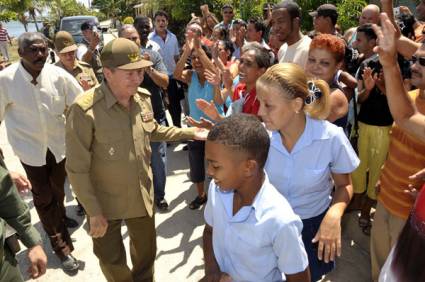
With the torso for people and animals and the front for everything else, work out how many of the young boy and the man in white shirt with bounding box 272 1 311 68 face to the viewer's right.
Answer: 0

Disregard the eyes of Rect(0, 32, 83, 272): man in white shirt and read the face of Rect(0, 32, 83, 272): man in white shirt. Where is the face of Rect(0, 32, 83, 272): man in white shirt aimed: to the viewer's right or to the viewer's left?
to the viewer's right

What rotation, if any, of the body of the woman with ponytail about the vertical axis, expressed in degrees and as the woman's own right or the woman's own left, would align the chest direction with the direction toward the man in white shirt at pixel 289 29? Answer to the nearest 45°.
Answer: approximately 135° to the woman's own right

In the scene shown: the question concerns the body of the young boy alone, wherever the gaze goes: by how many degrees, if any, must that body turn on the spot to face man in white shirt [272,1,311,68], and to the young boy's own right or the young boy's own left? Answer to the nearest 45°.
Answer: approximately 135° to the young boy's own right

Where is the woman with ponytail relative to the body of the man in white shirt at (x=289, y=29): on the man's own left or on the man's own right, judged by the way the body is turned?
on the man's own left

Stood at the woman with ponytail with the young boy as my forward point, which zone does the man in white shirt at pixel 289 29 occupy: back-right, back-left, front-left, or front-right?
back-right

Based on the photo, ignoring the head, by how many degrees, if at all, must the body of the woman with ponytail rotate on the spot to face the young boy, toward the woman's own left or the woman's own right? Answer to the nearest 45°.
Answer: approximately 45° to the woman's own left

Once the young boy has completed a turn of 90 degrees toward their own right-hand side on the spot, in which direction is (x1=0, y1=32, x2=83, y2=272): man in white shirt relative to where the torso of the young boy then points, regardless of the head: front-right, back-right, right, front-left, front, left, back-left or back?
front
